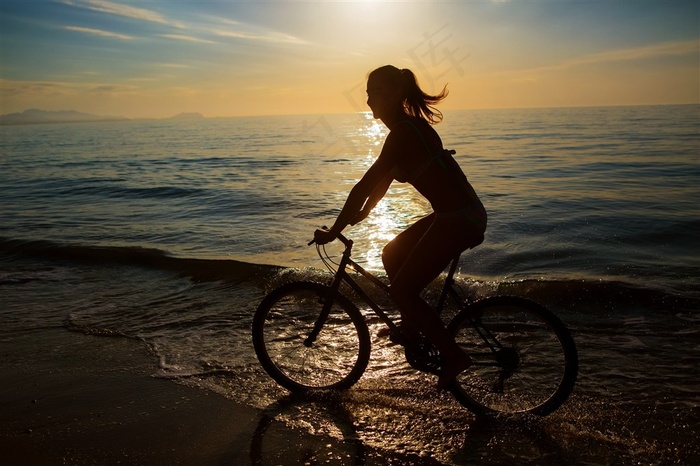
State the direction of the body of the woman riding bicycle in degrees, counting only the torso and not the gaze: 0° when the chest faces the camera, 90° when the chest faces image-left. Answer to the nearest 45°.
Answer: approximately 90°

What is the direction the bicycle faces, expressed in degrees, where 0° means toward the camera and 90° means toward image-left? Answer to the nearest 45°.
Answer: approximately 90°

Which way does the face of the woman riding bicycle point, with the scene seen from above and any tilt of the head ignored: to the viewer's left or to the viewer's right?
to the viewer's left
